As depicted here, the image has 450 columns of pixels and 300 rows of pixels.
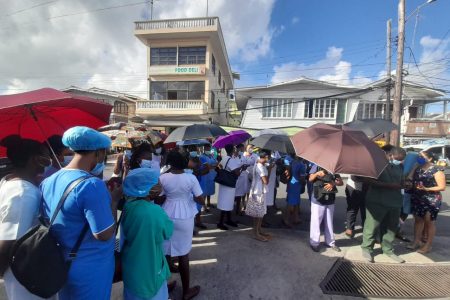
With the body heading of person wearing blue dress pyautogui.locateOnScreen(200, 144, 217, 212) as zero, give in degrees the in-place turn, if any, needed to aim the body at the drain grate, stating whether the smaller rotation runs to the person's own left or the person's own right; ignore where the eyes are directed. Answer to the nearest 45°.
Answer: approximately 45° to the person's own left

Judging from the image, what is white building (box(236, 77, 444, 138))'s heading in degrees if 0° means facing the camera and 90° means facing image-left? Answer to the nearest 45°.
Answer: approximately 0°

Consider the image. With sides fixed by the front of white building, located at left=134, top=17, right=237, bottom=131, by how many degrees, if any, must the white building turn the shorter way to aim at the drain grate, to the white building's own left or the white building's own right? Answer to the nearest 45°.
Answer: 0° — it already faces it

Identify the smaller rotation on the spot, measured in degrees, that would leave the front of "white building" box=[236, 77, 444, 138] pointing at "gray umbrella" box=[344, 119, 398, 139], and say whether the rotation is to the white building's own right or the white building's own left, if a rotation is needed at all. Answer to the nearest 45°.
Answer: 0° — it already faces it

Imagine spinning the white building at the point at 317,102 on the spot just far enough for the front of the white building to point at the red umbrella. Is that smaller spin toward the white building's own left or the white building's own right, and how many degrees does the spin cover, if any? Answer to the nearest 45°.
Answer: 0° — it already faces it

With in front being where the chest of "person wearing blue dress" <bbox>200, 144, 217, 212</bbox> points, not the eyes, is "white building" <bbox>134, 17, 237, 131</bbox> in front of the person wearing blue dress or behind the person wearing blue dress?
behind

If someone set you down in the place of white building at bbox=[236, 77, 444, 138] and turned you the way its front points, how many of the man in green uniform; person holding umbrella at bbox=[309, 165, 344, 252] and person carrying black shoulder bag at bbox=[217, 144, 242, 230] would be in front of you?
3

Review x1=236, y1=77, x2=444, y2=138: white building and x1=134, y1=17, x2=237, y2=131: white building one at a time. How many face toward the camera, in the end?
2

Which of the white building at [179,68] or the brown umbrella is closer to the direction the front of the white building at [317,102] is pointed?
the brown umbrella

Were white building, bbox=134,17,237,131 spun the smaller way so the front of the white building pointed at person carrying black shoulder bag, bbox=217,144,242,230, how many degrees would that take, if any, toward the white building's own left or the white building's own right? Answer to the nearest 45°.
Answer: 0° — it already faces them

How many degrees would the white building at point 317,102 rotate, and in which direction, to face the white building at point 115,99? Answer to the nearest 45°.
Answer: approximately 90° to its right

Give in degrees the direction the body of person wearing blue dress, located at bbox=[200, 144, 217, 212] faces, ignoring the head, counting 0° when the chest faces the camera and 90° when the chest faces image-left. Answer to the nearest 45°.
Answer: approximately 0°
